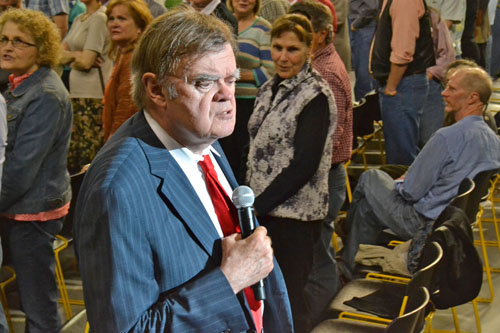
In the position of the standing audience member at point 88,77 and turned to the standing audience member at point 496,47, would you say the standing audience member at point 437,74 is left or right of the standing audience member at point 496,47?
right

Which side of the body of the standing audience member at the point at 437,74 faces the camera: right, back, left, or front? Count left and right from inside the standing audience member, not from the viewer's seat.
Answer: left

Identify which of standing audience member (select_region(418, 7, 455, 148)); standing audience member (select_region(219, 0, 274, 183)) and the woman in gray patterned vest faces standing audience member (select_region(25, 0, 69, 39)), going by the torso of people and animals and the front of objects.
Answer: standing audience member (select_region(418, 7, 455, 148))

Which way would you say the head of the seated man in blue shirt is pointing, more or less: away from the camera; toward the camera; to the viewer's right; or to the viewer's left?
to the viewer's left

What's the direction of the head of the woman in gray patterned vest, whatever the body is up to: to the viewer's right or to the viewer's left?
to the viewer's left

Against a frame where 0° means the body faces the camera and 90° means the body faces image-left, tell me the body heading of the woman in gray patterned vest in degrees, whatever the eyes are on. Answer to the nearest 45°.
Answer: approximately 45°

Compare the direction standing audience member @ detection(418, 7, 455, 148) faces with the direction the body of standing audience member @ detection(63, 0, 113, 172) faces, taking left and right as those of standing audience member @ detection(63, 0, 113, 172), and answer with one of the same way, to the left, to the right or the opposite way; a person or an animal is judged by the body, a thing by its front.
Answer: to the right

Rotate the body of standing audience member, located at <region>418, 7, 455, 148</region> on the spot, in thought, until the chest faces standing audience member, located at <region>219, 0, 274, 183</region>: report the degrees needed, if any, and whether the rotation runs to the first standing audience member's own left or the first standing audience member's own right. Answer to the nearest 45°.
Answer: approximately 45° to the first standing audience member's own left
